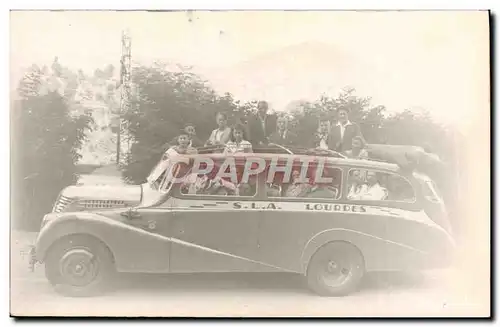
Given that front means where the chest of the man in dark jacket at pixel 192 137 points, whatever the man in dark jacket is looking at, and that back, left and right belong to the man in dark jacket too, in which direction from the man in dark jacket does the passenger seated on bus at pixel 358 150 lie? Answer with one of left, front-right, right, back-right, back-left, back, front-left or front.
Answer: left

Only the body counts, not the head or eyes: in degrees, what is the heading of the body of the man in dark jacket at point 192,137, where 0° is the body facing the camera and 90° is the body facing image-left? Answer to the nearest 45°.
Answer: approximately 0°

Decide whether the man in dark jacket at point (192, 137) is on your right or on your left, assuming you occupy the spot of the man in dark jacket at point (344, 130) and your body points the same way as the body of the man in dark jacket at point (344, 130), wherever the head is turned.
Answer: on your right

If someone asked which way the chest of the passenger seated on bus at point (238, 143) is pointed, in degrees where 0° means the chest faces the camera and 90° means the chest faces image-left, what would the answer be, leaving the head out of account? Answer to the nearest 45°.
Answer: approximately 0°

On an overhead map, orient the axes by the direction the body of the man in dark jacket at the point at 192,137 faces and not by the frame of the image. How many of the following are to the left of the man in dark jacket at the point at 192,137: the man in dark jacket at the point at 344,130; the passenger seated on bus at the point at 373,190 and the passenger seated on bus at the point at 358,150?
3
